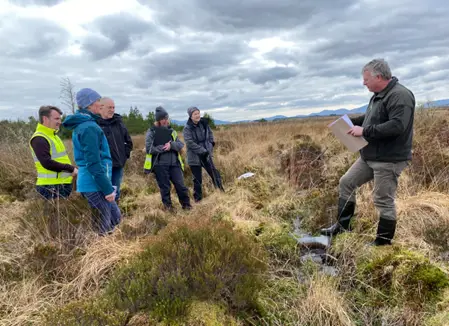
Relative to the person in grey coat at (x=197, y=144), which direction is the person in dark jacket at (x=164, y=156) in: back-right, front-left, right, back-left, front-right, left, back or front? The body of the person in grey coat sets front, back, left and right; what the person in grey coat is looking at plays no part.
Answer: right

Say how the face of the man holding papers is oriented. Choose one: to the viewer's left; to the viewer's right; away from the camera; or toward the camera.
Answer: to the viewer's left

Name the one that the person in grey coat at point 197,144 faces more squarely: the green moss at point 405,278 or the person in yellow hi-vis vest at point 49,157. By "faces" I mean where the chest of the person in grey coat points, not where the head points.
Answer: the green moss

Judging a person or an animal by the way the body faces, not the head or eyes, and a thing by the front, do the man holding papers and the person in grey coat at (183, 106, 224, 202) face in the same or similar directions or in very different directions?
very different directions

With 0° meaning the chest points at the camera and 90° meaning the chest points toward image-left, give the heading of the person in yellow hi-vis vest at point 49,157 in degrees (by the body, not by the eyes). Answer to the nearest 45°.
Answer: approximately 270°

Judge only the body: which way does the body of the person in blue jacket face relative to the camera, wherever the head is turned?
to the viewer's right

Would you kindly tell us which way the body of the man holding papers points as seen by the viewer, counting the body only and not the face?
to the viewer's left

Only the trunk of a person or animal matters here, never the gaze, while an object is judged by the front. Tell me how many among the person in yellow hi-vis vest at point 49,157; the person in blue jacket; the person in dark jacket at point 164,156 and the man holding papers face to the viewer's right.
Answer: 2

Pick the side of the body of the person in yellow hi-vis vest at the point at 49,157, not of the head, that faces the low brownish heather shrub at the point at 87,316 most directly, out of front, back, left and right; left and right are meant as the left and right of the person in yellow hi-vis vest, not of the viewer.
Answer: right
